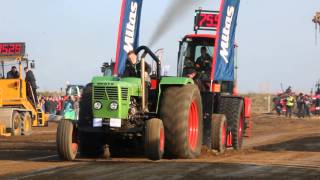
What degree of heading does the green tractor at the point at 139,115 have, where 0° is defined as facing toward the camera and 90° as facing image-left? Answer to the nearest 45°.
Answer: approximately 45°

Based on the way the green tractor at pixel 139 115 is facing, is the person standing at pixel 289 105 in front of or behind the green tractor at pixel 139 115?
behind

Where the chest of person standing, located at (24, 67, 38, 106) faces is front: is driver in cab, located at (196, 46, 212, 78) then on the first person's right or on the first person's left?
on the first person's left
